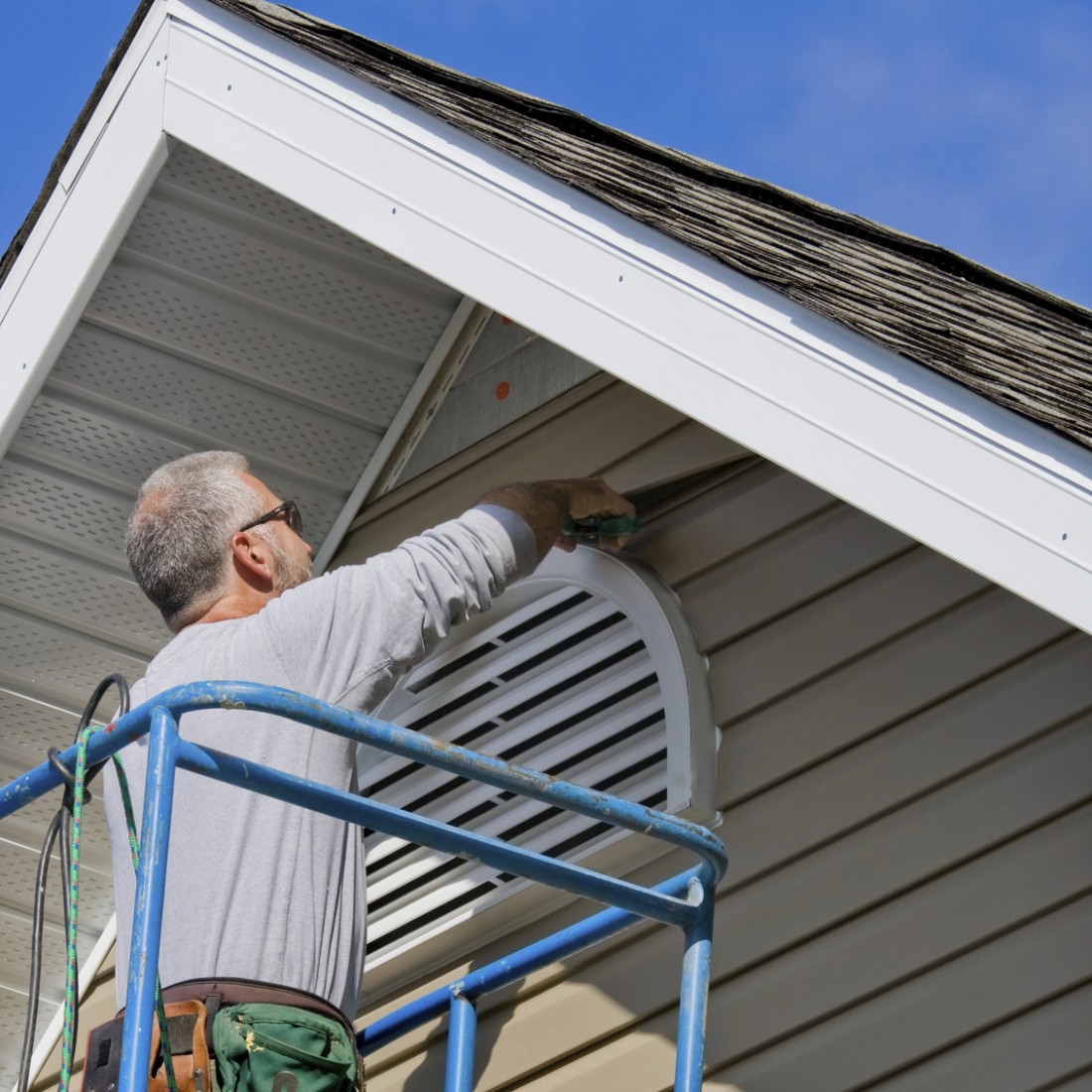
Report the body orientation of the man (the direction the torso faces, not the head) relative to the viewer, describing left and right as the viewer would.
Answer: facing away from the viewer and to the right of the viewer

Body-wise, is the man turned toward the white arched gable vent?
yes

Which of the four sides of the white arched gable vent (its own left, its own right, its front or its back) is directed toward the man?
front

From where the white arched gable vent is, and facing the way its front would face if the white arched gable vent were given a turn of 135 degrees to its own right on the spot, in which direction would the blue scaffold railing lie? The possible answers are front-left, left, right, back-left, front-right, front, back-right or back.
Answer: back

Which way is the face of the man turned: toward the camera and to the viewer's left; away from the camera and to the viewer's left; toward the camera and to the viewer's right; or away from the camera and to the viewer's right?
away from the camera and to the viewer's right

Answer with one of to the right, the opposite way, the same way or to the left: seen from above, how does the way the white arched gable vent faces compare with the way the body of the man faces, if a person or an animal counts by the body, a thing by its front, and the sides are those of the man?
the opposite way
